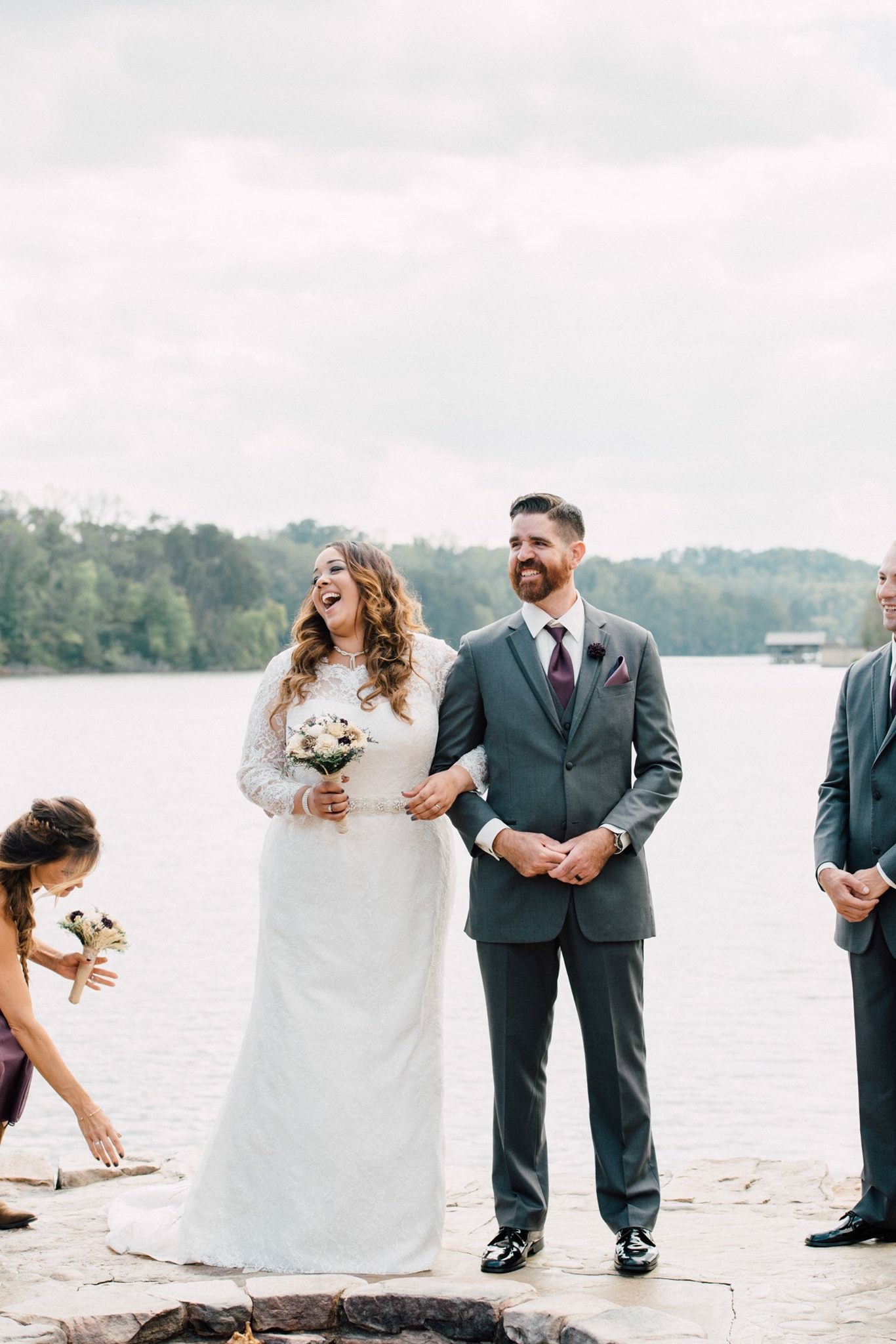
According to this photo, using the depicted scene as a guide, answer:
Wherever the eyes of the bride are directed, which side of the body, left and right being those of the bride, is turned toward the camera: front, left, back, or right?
front

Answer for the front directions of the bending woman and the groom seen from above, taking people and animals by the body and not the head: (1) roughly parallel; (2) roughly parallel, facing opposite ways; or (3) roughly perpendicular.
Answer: roughly perpendicular

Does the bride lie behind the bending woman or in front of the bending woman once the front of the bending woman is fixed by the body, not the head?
in front

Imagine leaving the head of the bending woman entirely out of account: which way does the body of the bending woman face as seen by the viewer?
to the viewer's right

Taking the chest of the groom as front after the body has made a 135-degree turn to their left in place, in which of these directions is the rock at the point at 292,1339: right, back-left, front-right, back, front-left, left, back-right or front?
back

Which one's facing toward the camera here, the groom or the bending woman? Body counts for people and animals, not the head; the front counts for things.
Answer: the groom

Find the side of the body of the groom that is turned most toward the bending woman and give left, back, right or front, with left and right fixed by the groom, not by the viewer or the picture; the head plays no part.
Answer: right

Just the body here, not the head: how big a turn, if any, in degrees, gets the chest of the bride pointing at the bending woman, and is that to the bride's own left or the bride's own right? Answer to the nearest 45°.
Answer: approximately 90° to the bride's own right

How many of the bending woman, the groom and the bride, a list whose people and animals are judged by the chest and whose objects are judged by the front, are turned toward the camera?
2

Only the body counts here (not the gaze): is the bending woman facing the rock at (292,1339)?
no

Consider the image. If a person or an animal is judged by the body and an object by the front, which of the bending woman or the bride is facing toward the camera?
the bride

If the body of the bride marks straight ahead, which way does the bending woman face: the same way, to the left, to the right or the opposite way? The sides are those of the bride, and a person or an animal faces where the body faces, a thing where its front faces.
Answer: to the left

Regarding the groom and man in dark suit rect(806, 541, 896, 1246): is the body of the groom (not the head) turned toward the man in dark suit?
no

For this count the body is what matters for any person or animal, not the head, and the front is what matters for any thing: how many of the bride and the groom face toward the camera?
2

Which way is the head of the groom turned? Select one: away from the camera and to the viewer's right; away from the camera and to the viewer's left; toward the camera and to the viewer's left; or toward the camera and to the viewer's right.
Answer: toward the camera and to the viewer's left

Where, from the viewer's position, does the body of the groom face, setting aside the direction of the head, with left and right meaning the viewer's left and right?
facing the viewer
